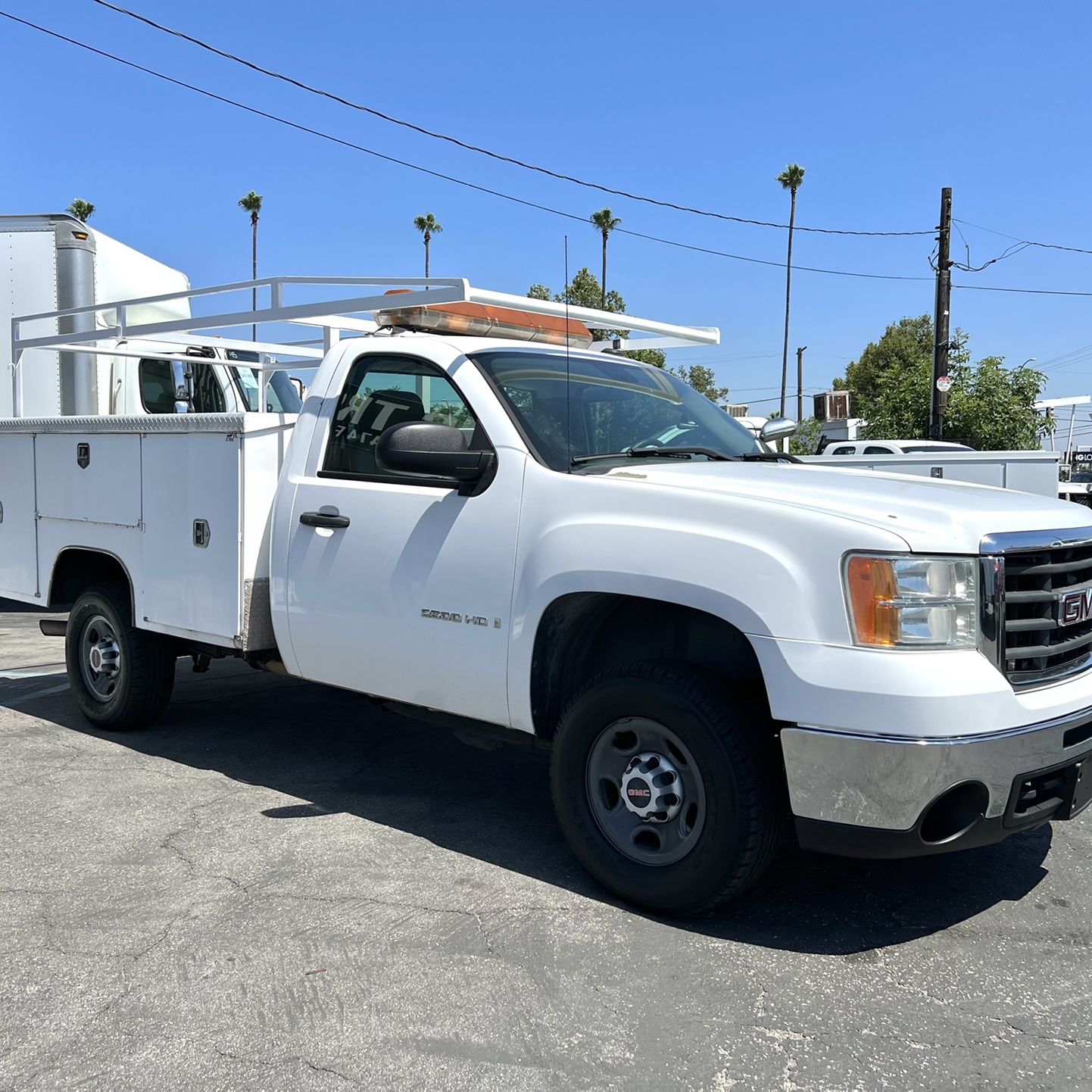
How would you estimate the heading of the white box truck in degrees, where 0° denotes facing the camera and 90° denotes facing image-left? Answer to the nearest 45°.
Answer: approximately 315°

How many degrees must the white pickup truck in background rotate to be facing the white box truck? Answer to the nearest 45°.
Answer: approximately 45° to its left

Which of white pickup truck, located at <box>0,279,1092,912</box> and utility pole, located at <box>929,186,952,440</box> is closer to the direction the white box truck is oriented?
the white pickup truck

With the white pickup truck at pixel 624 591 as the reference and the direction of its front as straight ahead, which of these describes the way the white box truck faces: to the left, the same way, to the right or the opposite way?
the same way

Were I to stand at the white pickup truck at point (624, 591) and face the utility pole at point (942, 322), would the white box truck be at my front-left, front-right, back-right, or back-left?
front-left

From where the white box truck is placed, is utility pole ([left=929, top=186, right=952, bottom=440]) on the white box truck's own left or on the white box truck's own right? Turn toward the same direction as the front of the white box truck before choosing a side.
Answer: on the white box truck's own left

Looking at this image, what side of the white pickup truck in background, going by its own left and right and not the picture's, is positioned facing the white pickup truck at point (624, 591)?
left

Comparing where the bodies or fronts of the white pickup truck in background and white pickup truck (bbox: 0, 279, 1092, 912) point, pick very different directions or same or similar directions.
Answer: very different directions

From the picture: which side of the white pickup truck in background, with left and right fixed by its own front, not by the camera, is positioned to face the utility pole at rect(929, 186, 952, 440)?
right

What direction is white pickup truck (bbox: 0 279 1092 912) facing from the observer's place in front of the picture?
facing the viewer and to the right of the viewer

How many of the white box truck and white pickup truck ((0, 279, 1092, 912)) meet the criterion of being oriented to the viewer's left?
0

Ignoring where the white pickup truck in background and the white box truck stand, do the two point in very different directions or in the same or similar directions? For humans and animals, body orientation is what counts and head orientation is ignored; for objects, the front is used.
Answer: very different directions

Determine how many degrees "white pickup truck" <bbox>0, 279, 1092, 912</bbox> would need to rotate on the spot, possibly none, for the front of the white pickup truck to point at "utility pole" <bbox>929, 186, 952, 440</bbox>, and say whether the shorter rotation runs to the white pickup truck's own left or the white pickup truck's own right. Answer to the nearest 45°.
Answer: approximately 135° to the white pickup truck's own left

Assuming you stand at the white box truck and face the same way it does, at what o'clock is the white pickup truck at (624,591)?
The white pickup truck is roughly at 1 o'clock from the white box truck.

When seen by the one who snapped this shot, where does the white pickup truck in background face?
facing to the left of the viewer
